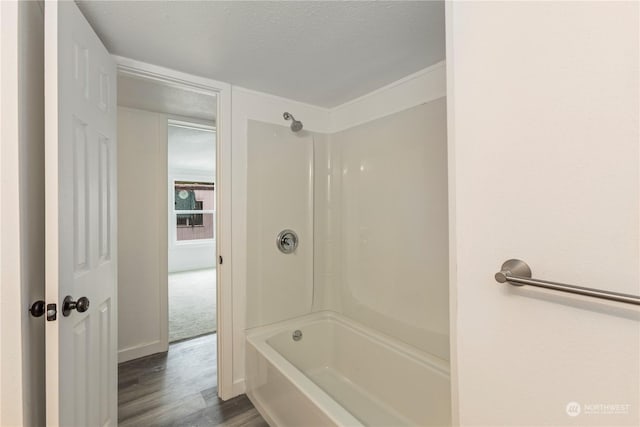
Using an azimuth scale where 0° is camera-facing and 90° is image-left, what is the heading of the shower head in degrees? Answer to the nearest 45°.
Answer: approximately 315°

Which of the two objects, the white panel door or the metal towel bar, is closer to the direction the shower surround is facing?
the white panel door

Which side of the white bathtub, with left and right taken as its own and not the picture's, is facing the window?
right

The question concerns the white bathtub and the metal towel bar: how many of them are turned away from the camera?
0

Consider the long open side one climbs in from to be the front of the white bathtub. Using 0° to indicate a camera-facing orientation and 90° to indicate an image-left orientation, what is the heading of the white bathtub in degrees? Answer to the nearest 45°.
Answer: approximately 45°

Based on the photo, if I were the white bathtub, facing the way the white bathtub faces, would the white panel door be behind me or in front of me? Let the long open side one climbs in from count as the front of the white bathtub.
in front

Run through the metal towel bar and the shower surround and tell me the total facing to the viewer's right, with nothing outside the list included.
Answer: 0

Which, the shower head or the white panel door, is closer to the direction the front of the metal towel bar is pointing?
the white panel door

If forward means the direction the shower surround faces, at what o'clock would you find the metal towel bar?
The metal towel bar is roughly at 10 o'clock from the shower surround.

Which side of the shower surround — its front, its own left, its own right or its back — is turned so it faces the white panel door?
front

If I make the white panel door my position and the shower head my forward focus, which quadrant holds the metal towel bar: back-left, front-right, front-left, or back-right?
front-right

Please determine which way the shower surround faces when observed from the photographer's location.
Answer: facing the viewer and to the left of the viewer

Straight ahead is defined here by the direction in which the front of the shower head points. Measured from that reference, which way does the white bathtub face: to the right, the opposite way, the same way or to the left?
to the right

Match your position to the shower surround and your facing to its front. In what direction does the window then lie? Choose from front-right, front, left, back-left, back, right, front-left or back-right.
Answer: right
